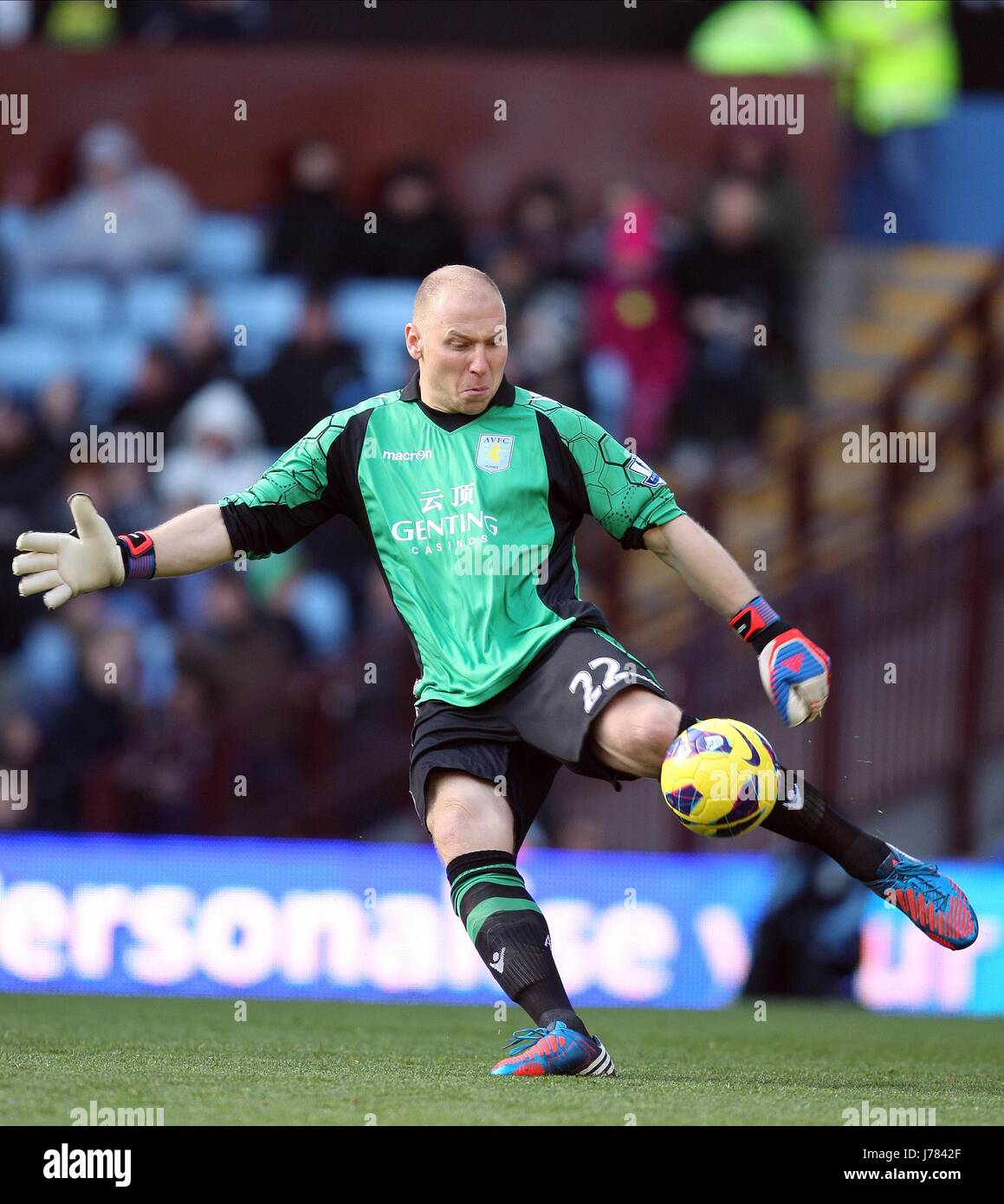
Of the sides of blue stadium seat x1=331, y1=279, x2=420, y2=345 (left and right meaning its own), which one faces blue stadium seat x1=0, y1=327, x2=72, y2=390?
right

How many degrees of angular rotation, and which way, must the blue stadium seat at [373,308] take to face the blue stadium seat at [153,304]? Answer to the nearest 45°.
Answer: approximately 90° to its right

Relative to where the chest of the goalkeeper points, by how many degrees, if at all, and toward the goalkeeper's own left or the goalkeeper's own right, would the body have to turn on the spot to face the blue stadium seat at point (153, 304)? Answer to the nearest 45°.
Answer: approximately 180°

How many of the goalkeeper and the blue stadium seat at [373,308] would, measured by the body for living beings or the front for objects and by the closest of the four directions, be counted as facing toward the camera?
2

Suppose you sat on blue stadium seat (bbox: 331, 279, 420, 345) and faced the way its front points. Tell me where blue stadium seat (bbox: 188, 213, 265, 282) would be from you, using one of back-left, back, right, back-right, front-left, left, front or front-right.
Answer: back-right

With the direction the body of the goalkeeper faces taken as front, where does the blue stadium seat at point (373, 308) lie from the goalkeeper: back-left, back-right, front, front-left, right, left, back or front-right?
back

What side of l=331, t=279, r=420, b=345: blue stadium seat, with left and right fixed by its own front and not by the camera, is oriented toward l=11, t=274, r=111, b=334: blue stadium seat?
right

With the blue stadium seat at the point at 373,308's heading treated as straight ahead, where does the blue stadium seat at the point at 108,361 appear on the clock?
the blue stadium seat at the point at 108,361 is roughly at 3 o'clock from the blue stadium seat at the point at 373,308.

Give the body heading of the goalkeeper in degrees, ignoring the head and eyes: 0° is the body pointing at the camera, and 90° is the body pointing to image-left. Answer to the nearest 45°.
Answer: approximately 0°

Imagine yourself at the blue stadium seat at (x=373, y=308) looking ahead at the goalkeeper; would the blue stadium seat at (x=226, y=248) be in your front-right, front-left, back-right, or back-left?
back-right

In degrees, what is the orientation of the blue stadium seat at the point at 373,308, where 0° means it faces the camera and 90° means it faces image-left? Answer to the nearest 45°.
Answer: approximately 0°
